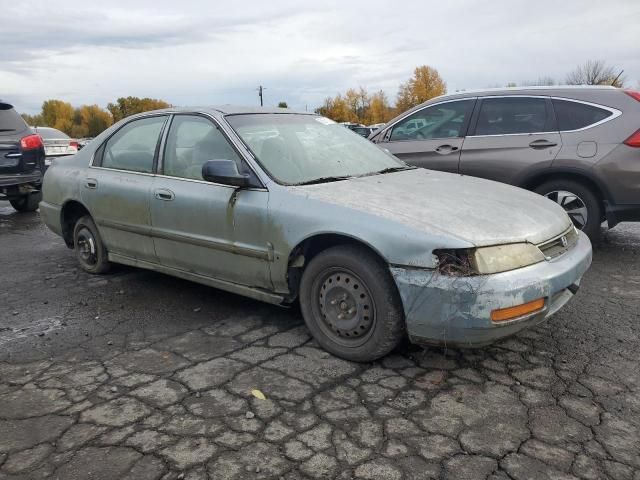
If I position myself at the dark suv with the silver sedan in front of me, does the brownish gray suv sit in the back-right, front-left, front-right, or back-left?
front-left

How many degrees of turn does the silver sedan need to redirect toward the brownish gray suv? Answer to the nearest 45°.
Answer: approximately 90° to its left

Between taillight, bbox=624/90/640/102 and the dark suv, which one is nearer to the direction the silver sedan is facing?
the taillight

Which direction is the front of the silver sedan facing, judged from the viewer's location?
facing the viewer and to the right of the viewer

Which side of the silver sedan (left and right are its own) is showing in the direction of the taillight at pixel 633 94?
left

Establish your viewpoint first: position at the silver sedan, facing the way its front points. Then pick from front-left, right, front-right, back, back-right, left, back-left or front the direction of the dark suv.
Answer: back

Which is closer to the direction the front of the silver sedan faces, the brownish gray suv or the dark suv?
the brownish gray suv

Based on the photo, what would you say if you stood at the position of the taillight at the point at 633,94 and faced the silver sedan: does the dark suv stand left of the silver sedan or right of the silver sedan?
right

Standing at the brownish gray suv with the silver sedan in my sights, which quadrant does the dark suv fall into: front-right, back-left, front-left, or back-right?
front-right
